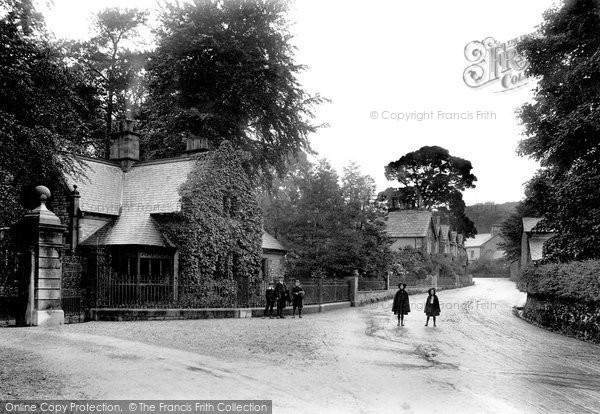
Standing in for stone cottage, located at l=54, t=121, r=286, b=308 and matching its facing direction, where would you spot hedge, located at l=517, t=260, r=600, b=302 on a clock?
The hedge is roughly at 10 o'clock from the stone cottage.

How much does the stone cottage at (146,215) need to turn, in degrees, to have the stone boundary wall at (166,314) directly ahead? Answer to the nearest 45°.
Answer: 0° — it already faces it

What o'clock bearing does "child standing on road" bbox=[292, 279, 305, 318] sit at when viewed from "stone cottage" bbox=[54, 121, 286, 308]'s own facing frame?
The child standing on road is roughly at 10 o'clock from the stone cottage.

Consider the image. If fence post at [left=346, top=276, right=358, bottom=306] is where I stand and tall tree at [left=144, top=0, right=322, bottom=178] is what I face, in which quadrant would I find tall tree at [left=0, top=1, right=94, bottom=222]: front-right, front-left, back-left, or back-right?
front-left

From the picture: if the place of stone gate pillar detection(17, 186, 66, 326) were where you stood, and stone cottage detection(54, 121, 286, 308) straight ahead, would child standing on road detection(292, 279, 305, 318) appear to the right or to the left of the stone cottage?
right

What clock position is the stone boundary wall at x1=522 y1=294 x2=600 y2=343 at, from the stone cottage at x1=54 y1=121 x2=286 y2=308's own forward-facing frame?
The stone boundary wall is roughly at 10 o'clock from the stone cottage.

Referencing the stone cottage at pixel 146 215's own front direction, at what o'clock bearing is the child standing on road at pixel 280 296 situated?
The child standing on road is roughly at 10 o'clock from the stone cottage.

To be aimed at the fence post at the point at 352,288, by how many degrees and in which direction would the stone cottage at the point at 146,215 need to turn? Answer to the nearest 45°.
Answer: approximately 135° to its left

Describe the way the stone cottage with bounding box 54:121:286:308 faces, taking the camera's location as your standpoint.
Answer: facing the viewer

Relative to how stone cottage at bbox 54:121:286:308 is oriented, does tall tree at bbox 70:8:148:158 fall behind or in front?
behind

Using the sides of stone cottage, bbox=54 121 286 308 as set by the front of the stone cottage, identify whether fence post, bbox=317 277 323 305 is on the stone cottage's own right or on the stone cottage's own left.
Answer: on the stone cottage's own left

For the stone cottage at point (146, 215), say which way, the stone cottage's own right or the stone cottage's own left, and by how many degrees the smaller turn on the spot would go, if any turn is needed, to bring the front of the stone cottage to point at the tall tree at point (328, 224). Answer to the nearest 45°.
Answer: approximately 135° to the stone cottage's own left
